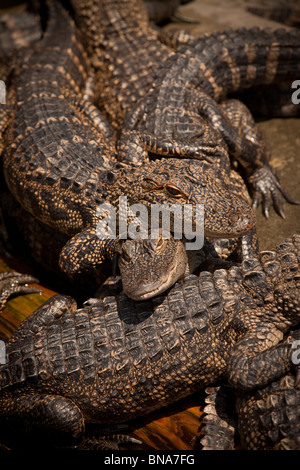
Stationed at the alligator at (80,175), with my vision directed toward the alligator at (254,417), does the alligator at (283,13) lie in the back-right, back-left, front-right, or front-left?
back-left

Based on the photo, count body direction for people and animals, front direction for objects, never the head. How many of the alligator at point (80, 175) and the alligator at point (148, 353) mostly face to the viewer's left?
0

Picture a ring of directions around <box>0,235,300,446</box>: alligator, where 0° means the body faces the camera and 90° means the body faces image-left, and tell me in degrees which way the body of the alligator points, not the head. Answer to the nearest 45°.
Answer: approximately 225°

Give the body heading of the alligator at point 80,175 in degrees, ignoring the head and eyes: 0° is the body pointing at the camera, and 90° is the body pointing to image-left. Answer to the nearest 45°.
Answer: approximately 315°

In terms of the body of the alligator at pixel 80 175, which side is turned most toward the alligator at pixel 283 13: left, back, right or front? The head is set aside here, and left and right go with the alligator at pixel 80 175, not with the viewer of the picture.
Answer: left

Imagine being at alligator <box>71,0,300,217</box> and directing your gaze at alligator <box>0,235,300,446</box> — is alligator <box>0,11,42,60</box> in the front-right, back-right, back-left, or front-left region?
back-right

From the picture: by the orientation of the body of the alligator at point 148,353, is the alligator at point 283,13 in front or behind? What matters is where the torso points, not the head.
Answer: in front
